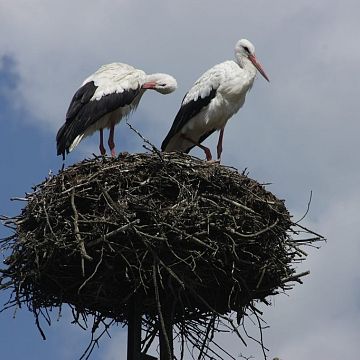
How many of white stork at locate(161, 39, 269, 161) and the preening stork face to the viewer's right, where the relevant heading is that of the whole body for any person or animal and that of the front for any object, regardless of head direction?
2

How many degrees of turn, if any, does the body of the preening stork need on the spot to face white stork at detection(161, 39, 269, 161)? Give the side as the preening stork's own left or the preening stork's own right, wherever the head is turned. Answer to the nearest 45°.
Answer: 0° — it already faces it

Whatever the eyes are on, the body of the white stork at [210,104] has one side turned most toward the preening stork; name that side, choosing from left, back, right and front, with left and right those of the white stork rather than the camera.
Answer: back

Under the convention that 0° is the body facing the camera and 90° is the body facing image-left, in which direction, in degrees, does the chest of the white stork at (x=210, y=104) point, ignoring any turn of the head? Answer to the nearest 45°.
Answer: approximately 270°

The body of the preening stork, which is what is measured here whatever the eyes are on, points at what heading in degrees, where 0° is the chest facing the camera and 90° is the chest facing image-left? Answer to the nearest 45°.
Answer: approximately 270°
